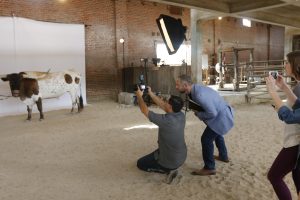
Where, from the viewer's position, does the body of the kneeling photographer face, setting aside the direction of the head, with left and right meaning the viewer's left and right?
facing away from the viewer and to the left of the viewer

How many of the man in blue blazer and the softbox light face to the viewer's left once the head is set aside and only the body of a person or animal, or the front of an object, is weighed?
2

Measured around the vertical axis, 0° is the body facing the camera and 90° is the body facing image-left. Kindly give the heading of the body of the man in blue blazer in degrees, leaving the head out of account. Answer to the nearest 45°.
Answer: approximately 90°

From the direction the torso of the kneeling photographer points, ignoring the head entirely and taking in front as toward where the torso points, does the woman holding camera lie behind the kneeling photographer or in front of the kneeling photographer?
behind

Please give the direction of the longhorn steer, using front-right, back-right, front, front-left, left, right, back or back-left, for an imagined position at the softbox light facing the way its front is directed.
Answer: front-right

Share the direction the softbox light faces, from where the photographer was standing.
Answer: facing to the left of the viewer

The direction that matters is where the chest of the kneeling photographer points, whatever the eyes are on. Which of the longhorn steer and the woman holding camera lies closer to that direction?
the longhorn steer

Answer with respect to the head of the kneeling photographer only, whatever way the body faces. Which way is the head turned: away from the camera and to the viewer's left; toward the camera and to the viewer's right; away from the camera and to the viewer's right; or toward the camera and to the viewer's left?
away from the camera and to the viewer's left
